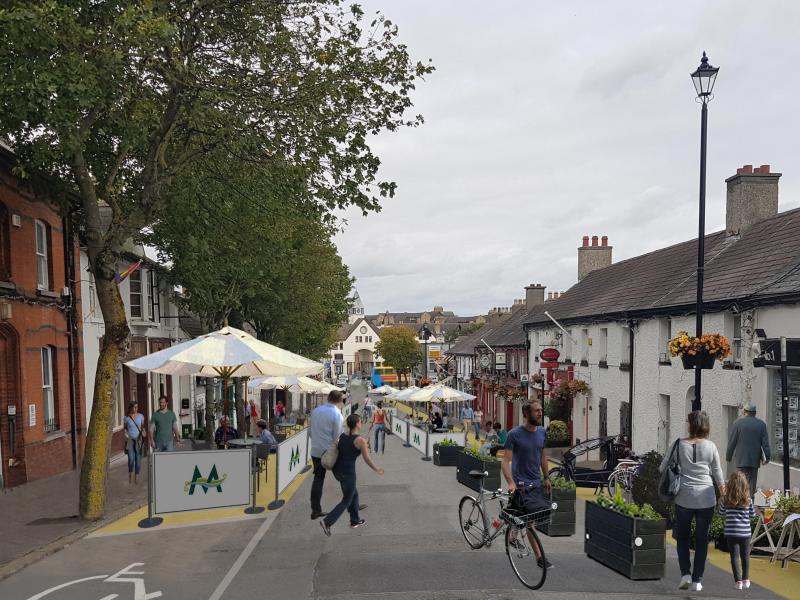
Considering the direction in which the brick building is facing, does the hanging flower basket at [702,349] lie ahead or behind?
ahead

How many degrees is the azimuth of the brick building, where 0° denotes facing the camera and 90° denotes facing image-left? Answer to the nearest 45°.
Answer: approximately 315°

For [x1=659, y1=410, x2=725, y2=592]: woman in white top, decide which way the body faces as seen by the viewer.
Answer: away from the camera

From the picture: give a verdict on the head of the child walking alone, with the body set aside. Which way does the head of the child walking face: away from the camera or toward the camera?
away from the camera

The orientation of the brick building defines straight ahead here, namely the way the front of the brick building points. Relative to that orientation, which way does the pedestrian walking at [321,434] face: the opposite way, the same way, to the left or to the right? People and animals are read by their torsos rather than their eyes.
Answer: to the left

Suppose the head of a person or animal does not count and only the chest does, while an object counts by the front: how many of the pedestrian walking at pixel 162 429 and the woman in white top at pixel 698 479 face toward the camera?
1

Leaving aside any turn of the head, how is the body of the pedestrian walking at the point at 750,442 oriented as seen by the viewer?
away from the camera

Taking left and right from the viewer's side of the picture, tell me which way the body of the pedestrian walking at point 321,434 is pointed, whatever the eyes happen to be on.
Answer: facing away from the viewer and to the right of the viewer

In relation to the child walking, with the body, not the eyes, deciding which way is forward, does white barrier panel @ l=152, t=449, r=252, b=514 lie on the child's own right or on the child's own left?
on the child's own left

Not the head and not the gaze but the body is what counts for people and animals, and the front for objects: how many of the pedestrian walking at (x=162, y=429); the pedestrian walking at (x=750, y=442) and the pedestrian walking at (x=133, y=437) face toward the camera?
2
